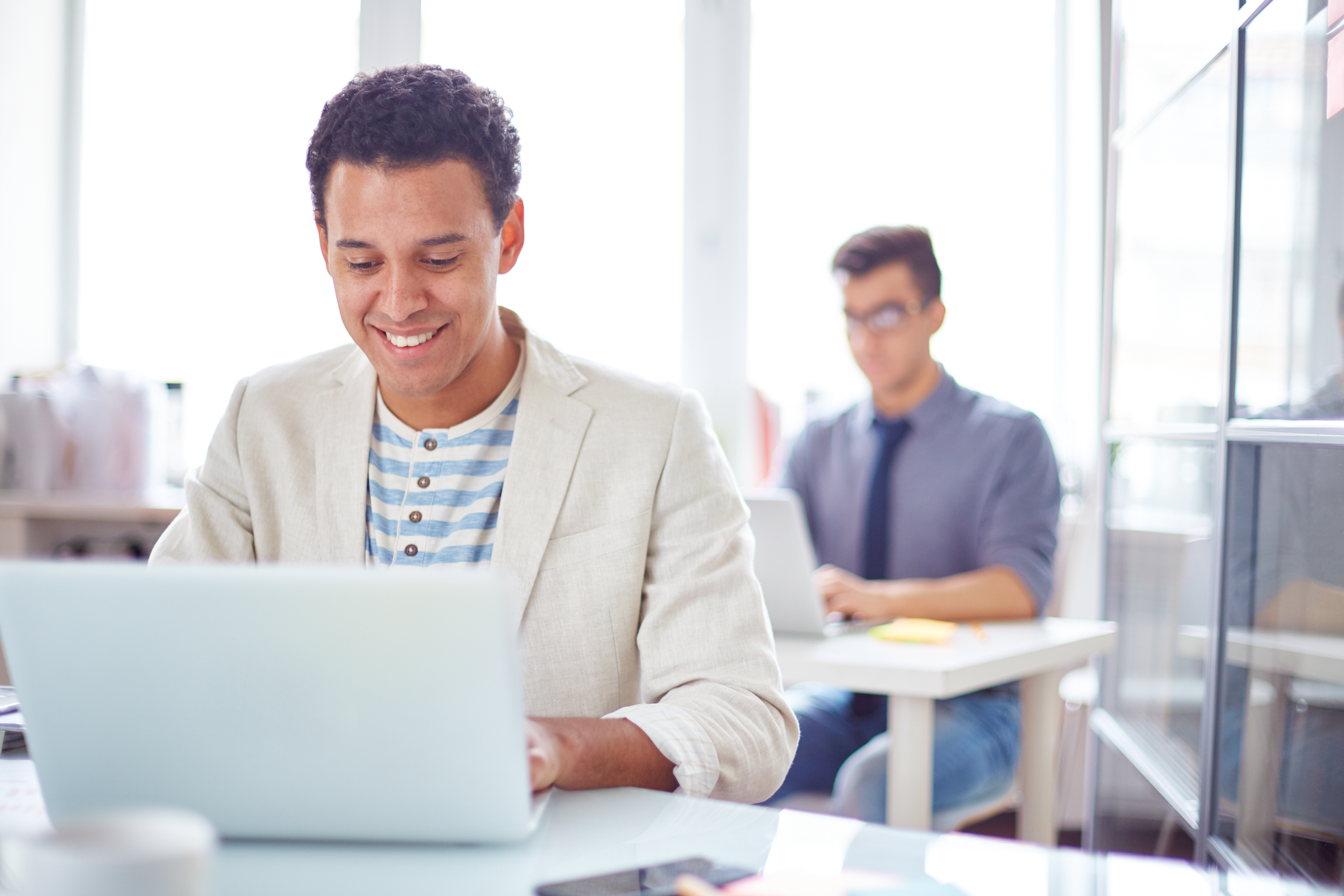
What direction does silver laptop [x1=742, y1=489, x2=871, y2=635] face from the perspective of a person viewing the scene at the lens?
facing away from the viewer and to the right of the viewer

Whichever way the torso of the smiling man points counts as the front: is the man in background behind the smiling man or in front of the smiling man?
behind

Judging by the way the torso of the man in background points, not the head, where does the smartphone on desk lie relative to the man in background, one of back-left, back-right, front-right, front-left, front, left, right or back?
front-left

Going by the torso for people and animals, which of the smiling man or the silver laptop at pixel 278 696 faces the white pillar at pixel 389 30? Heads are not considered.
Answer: the silver laptop

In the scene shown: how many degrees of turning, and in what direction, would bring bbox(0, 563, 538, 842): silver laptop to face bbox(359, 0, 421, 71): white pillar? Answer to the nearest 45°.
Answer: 0° — it already faces it

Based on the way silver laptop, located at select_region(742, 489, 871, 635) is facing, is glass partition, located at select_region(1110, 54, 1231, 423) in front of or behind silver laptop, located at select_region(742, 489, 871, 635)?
in front

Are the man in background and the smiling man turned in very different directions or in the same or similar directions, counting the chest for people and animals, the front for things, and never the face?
same or similar directions

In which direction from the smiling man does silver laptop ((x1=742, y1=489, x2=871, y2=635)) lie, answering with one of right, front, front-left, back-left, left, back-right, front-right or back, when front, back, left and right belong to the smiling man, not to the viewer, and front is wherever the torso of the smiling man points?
back

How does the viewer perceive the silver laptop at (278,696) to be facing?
facing away from the viewer

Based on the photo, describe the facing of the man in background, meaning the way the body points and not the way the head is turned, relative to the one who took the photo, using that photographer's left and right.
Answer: facing the viewer and to the left of the viewer

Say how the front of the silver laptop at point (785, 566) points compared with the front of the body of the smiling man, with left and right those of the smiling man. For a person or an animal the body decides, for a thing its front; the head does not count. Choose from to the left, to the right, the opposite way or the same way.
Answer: the opposite way

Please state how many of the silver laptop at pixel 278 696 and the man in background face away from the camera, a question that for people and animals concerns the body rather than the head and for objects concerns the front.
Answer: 1

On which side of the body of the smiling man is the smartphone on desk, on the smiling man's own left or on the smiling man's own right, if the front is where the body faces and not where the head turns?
on the smiling man's own left

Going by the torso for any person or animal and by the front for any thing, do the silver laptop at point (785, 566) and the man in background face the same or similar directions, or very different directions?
very different directions

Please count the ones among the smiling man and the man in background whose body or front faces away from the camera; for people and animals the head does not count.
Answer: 0

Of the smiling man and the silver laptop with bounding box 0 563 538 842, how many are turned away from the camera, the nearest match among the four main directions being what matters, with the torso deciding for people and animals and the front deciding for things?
1

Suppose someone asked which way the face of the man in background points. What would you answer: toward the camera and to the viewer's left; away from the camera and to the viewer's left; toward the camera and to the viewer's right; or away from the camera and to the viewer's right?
toward the camera and to the viewer's left
